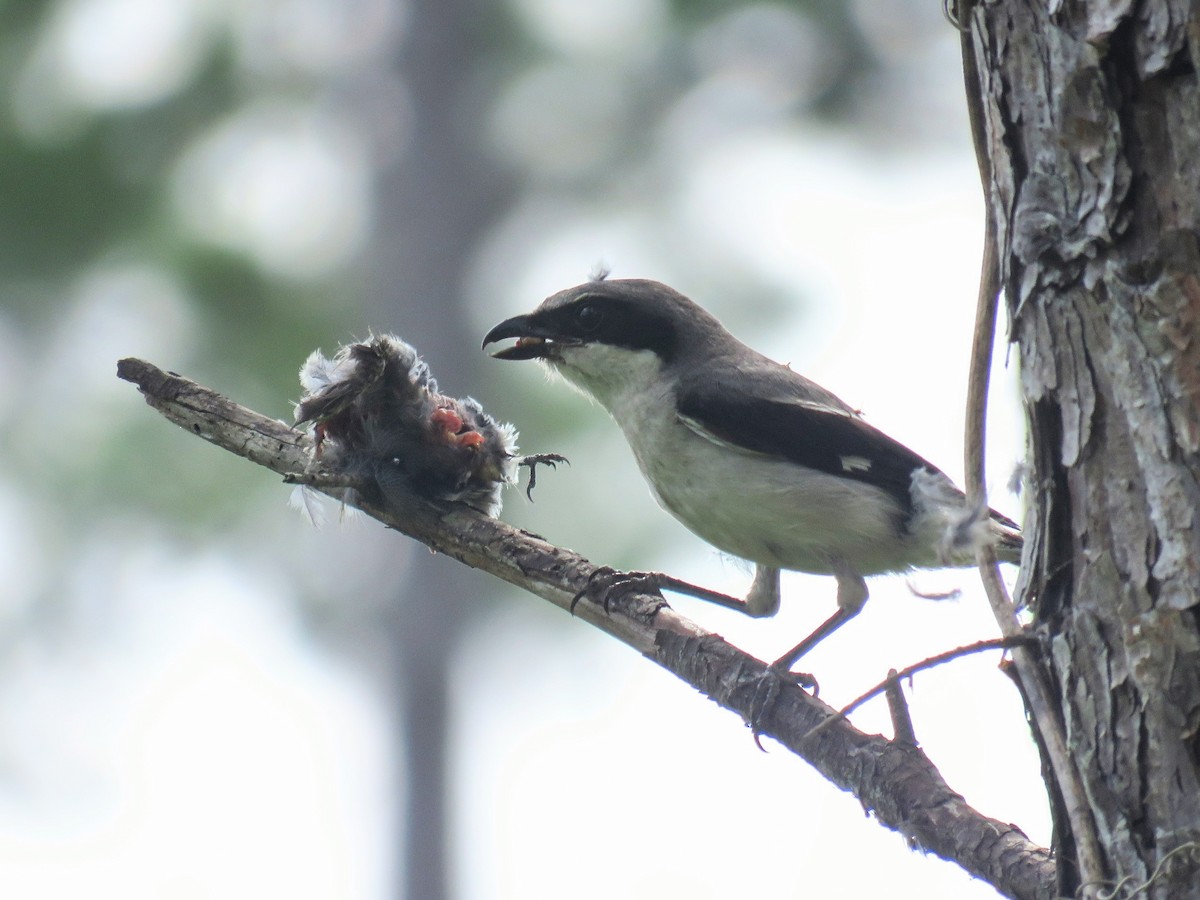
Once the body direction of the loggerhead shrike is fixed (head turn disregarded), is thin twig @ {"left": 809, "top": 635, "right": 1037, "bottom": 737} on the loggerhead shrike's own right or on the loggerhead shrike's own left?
on the loggerhead shrike's own left

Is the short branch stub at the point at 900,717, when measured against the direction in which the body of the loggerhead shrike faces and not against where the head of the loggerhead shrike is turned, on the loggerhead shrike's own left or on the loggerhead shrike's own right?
on the loggerhead shrike's own left

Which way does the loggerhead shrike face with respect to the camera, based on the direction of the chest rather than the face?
to the viewer's left
